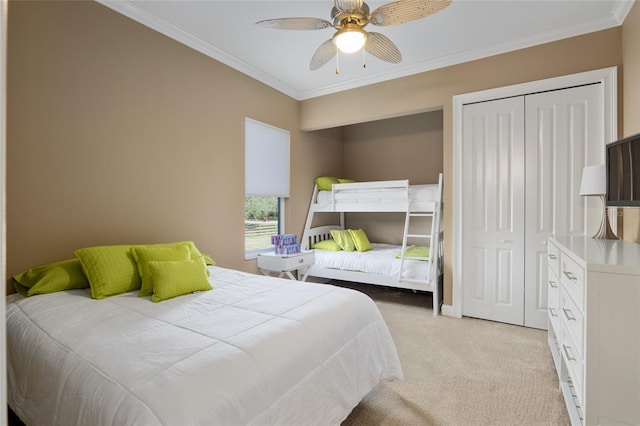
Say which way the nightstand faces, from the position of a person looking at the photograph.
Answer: facing the viewer and to the right of the viewer

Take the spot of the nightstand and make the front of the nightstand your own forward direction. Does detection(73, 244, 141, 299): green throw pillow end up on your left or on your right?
on your right

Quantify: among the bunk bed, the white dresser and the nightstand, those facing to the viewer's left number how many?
1

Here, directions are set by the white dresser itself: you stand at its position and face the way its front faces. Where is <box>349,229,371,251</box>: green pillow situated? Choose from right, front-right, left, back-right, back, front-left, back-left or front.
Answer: front-right

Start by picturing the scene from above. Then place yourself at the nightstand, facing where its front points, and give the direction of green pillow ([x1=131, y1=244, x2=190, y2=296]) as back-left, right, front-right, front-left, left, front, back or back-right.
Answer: right

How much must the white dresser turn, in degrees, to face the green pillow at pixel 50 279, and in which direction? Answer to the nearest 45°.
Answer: approximately 45° to its left

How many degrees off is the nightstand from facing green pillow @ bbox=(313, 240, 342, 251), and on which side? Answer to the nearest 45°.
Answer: approximately 90° to its left

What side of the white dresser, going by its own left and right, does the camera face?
left

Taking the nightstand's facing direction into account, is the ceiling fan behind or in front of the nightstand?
in front

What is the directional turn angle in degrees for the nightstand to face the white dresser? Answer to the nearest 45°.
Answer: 0° — it already faces it
